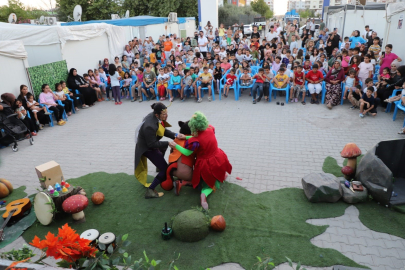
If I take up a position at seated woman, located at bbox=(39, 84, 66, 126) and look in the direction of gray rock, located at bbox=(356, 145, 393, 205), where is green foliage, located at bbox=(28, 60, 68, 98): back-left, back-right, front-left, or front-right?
back-left

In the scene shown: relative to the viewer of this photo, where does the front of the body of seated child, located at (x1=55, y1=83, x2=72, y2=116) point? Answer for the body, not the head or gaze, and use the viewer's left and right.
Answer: facing the viewer and to the right of the viewer

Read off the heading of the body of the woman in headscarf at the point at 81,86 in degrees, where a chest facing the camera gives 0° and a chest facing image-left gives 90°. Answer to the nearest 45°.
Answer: approximately 315°

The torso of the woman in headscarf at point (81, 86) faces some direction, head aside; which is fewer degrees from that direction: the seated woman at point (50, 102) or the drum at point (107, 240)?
the drum

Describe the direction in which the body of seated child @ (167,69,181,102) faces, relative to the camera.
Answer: toward the camera

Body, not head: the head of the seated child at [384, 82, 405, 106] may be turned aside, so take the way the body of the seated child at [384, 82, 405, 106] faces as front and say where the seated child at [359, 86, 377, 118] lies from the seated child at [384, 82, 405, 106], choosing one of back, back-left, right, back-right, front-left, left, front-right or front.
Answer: front

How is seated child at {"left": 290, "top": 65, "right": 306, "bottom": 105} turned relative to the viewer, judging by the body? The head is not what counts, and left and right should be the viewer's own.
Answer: facing the viewer

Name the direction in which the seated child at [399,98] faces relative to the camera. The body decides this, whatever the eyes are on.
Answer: to the viewer's left

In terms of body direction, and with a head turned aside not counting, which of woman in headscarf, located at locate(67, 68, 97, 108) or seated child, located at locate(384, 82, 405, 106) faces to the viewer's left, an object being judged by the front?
the seated child

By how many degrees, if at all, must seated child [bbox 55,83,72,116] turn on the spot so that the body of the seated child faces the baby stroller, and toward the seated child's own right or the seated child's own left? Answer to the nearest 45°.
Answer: approximately 90° to the seated child's own right

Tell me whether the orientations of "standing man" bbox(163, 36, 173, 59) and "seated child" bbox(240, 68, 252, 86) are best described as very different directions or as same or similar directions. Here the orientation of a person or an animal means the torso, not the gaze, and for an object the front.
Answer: same or similar directions

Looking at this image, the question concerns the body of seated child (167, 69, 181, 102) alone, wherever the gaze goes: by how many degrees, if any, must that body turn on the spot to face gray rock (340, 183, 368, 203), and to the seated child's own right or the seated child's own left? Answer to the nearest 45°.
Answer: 0° — they already face it
